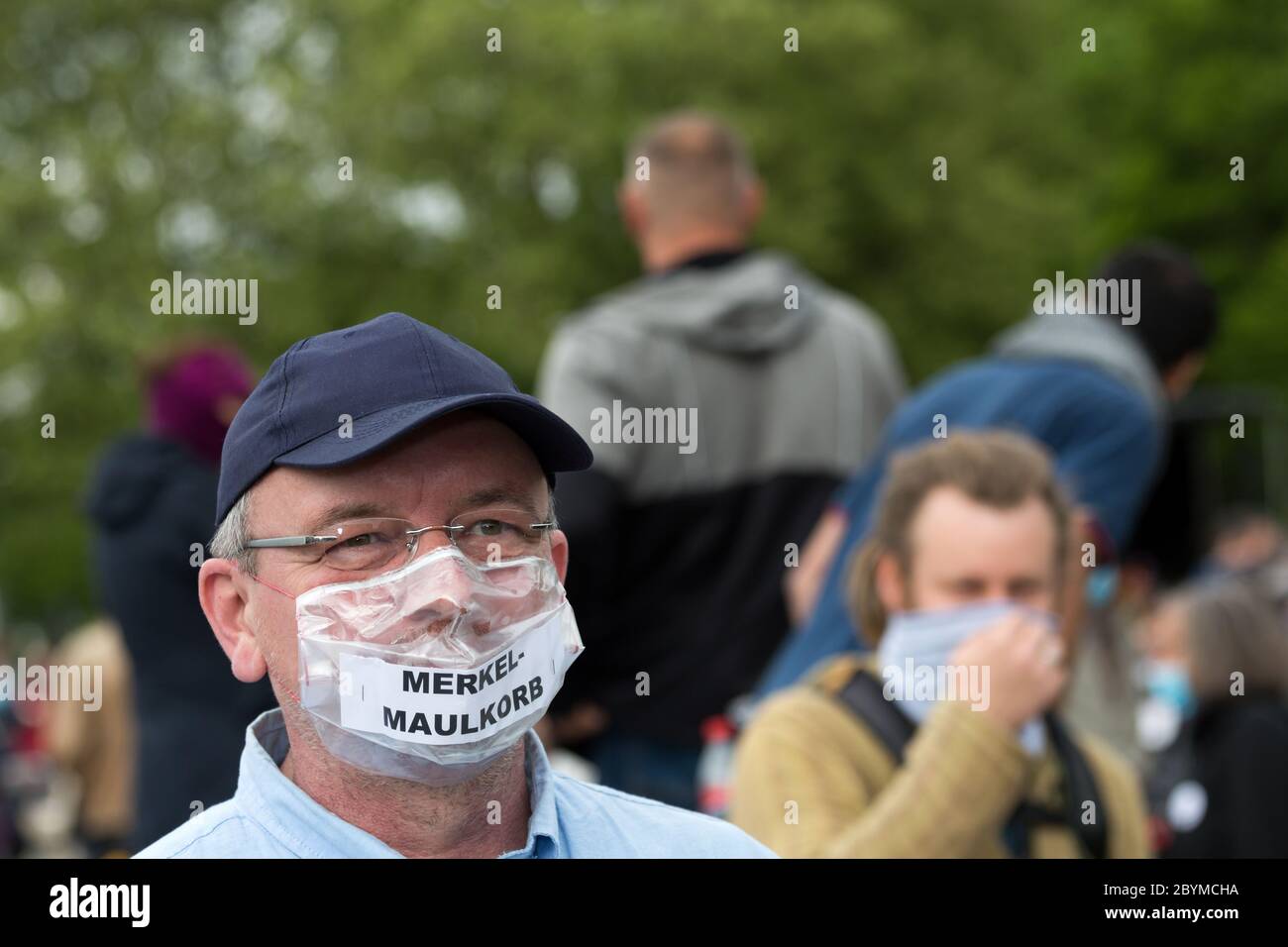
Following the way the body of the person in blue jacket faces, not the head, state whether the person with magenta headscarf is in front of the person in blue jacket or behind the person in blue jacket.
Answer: behind

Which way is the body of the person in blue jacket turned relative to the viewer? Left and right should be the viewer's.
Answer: facing away from the viewer and to the right of the viewer

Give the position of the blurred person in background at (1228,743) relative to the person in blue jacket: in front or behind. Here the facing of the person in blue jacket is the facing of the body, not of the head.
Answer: in front

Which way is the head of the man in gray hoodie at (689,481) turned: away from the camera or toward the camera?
away from the camera
